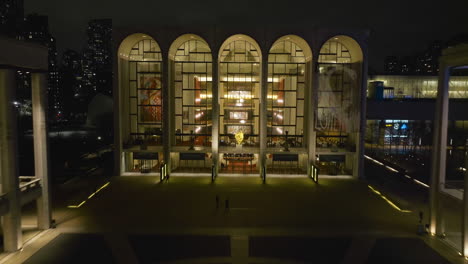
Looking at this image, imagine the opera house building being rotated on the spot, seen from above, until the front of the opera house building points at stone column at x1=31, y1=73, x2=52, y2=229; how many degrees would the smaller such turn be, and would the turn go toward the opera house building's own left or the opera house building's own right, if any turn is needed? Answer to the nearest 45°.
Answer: approximately 45° to the opera house building's own right

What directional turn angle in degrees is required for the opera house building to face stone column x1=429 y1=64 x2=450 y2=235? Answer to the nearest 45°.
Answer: approximately 45° to its left

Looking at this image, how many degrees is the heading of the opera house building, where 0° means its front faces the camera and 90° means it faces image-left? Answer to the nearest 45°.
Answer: approximately 0°

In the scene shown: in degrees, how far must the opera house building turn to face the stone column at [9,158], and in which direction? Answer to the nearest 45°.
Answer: approximately 45° to its right
